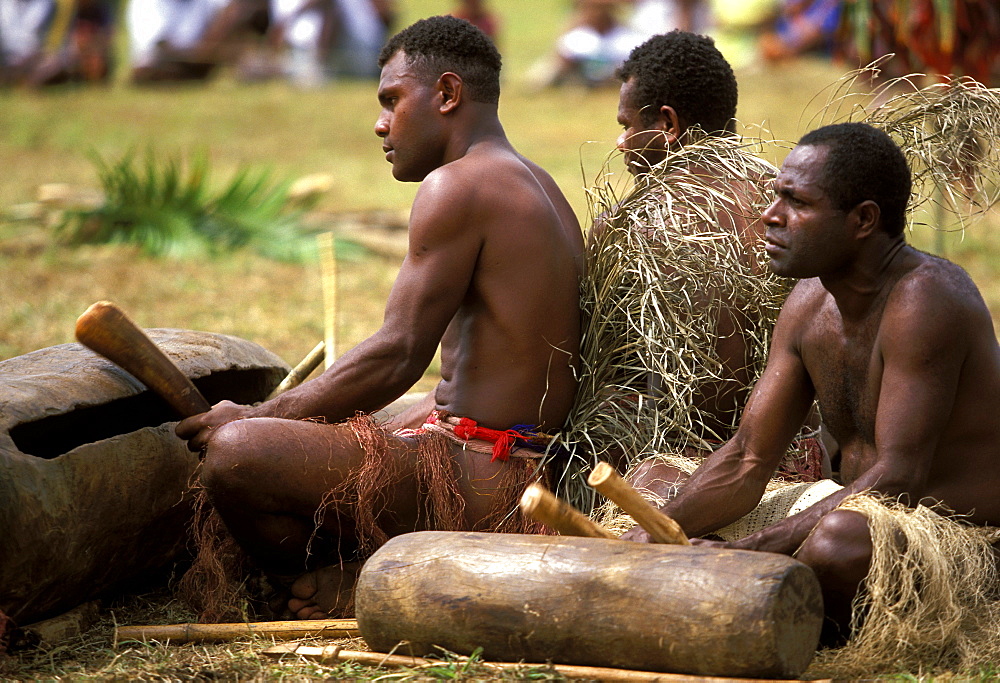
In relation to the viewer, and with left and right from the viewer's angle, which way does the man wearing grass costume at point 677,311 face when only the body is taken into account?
facing away from the viewer and to the left of the viewer

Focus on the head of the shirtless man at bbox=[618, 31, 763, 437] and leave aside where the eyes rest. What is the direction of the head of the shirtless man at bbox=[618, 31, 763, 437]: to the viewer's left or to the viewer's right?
to the viewer's left

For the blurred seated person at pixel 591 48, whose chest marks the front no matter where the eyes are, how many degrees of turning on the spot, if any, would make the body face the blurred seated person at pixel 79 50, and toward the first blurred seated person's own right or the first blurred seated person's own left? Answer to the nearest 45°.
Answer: approximately 90° to the first blurred seated person's own right

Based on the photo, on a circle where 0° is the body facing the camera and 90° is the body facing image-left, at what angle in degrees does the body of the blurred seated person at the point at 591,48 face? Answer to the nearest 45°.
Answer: approximately 0°

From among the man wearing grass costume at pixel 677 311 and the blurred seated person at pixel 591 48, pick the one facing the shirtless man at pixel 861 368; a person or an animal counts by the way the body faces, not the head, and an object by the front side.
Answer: the blurred seated person

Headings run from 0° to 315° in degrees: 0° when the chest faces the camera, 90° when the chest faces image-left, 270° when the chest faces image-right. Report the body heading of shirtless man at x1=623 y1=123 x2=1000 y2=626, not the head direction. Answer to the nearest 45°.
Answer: approximately 45°
